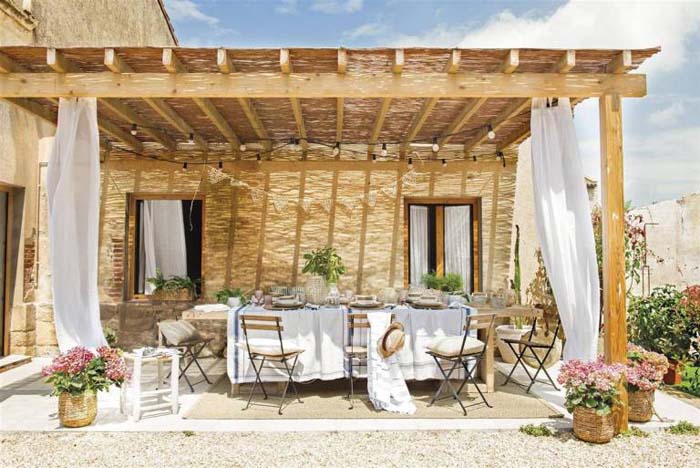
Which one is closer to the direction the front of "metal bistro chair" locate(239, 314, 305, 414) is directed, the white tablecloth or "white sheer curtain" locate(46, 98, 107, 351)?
the white tablecloth

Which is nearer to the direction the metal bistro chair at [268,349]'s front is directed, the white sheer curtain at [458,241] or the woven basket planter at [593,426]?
the white sheer curtain

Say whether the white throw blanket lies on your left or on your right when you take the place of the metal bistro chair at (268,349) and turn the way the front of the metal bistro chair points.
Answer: on your right

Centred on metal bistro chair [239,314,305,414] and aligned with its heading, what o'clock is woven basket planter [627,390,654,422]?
The woven basket planter is roughly at 2 o'clock from the metal bistro chair.

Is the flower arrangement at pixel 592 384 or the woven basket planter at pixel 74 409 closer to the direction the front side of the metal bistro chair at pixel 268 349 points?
the flower arrangement

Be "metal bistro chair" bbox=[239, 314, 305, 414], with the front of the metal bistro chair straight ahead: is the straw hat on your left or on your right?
on your right

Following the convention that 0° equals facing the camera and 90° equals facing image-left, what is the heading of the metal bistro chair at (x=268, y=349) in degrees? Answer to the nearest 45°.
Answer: approximately 225°

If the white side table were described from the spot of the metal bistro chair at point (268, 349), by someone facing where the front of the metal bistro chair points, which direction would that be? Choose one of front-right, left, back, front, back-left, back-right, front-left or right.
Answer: back-left

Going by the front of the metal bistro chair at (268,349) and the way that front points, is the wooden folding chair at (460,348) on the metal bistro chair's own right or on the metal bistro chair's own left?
on the metal bistro chair's own right

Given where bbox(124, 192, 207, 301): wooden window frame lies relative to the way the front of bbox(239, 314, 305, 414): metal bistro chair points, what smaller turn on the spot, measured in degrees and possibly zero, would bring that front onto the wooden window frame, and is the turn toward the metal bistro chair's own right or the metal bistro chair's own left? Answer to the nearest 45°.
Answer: approximately 90° to the metal bistro chair's own left

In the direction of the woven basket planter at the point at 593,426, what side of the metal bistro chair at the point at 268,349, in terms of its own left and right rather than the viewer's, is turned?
right

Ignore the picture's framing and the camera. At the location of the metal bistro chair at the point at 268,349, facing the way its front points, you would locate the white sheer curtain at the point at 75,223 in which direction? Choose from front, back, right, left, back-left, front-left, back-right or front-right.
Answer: back-left

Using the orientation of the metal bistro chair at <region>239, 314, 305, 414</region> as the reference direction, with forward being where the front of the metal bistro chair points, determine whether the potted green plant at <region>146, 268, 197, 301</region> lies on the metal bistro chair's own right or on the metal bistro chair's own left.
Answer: on the metal bistro chair's own left
